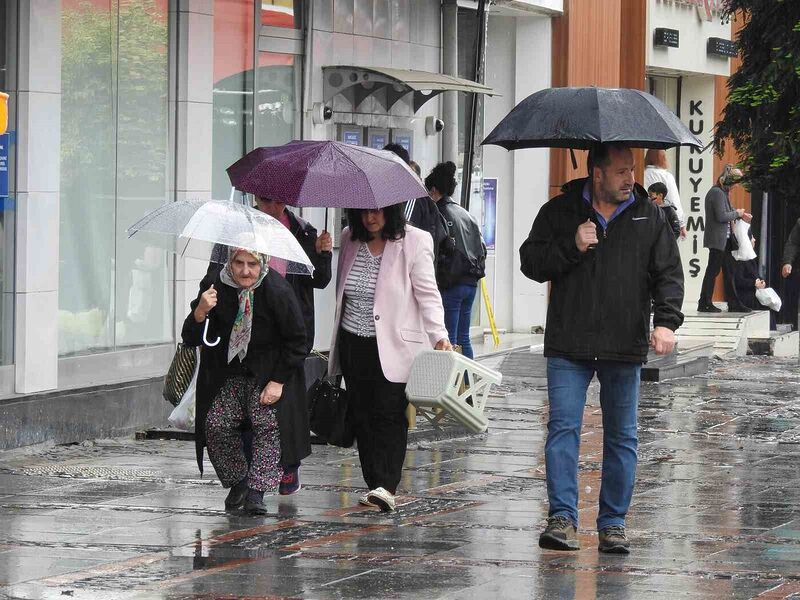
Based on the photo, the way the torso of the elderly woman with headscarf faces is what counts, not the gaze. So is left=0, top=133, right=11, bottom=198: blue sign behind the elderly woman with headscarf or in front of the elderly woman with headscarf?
behind

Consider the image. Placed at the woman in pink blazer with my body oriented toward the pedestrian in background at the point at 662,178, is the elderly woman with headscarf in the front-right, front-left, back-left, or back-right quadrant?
back-left

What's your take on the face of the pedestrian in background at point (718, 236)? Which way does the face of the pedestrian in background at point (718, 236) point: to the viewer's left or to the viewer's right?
to the viewer's right

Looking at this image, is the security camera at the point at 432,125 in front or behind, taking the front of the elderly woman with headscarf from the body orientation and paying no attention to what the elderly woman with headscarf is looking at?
behind

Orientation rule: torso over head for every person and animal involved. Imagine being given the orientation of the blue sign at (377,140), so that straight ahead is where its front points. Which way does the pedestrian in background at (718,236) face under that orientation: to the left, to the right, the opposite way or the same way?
to the left

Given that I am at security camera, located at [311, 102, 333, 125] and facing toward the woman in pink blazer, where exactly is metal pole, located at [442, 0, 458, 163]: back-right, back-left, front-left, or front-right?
back-left

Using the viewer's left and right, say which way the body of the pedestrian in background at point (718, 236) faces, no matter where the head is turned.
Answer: facing to the right of the viewer

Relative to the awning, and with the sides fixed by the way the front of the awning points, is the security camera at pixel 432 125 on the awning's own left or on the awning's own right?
on the awning's own left

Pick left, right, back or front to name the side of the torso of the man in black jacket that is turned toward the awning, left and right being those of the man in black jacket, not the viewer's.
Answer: back
